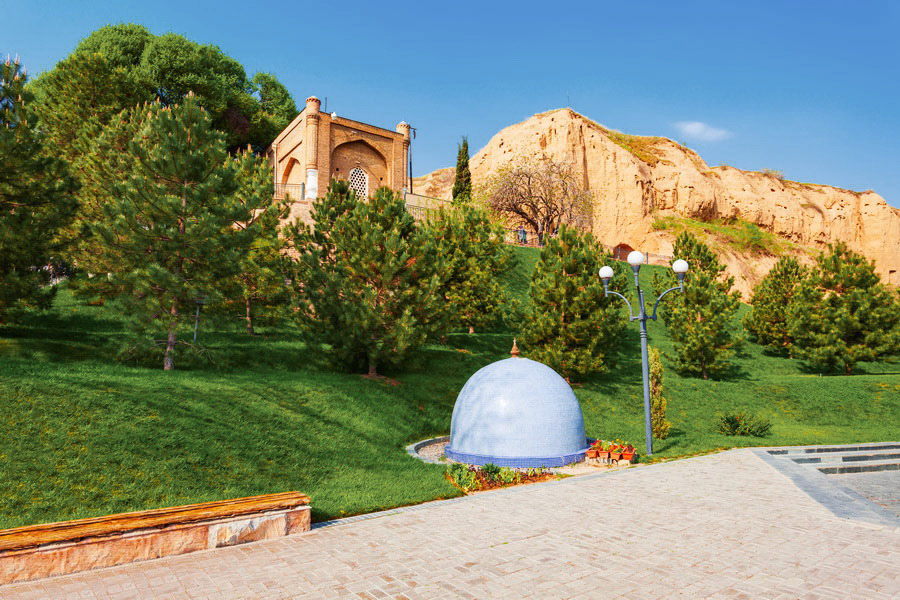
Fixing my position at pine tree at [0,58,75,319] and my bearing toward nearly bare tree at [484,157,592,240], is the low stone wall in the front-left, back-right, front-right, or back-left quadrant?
back-right

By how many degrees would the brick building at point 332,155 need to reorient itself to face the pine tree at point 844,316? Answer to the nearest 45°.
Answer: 0° — it already faces it

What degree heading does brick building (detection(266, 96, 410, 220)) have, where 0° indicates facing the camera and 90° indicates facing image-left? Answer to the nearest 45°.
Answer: approximately 315°

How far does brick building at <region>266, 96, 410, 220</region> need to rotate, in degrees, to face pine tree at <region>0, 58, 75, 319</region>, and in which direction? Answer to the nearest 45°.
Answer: approximately 45° to its right

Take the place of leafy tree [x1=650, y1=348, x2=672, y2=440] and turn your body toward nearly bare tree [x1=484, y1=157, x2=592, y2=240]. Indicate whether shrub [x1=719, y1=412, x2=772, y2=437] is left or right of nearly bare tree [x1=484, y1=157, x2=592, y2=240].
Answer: right

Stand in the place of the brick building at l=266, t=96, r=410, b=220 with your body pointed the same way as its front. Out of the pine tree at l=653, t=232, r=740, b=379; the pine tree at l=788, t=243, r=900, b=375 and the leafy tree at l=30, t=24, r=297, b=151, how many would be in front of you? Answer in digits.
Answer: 2

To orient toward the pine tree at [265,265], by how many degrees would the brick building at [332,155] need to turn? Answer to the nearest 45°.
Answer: approximately 45° to its right

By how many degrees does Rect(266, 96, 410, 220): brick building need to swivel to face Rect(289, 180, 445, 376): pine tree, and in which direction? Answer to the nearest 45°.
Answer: approximately 45° to its right

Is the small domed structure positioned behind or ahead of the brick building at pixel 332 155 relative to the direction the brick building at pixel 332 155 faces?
ahead

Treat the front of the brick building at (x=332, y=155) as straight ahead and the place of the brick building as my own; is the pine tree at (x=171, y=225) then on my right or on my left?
on my right

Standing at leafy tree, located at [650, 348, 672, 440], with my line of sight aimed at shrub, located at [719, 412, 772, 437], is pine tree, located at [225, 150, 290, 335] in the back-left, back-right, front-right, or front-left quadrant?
back-left

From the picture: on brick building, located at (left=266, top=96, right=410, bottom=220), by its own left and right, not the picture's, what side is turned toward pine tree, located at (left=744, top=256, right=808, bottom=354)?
front

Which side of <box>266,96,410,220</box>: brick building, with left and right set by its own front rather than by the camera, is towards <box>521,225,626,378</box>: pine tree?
front
